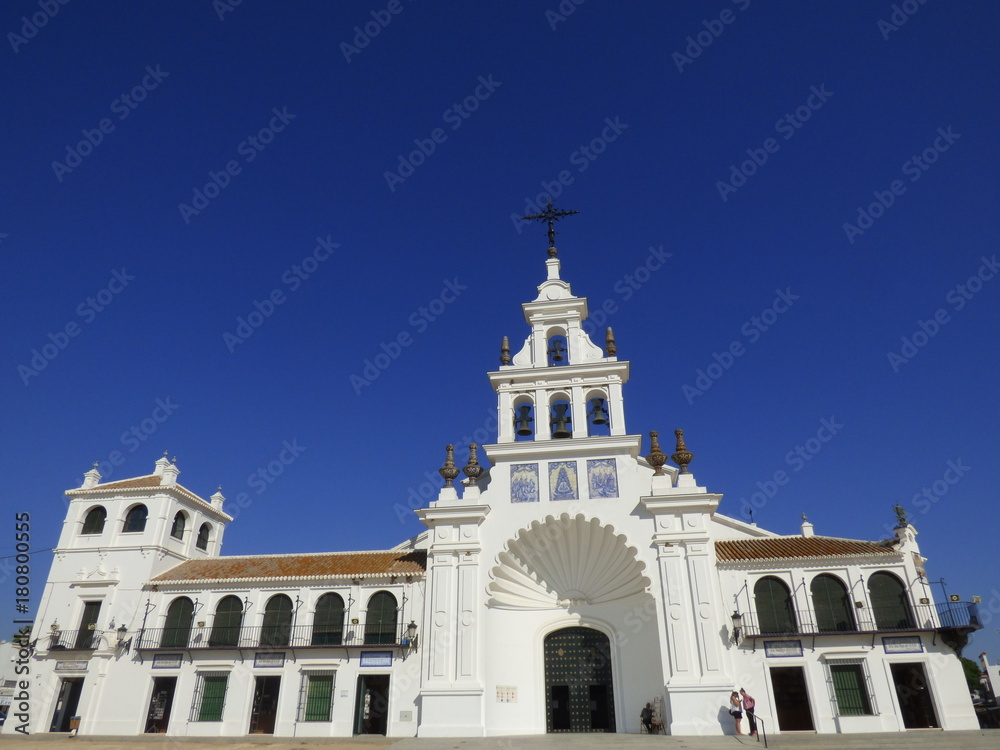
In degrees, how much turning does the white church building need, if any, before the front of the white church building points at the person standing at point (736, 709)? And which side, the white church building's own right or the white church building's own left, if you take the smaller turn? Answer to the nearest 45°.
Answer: approximately 45° to the white church building's own left

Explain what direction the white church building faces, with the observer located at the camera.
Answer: facing the viewer

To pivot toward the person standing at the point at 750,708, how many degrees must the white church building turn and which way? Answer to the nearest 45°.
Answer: approximately 45° to its left
